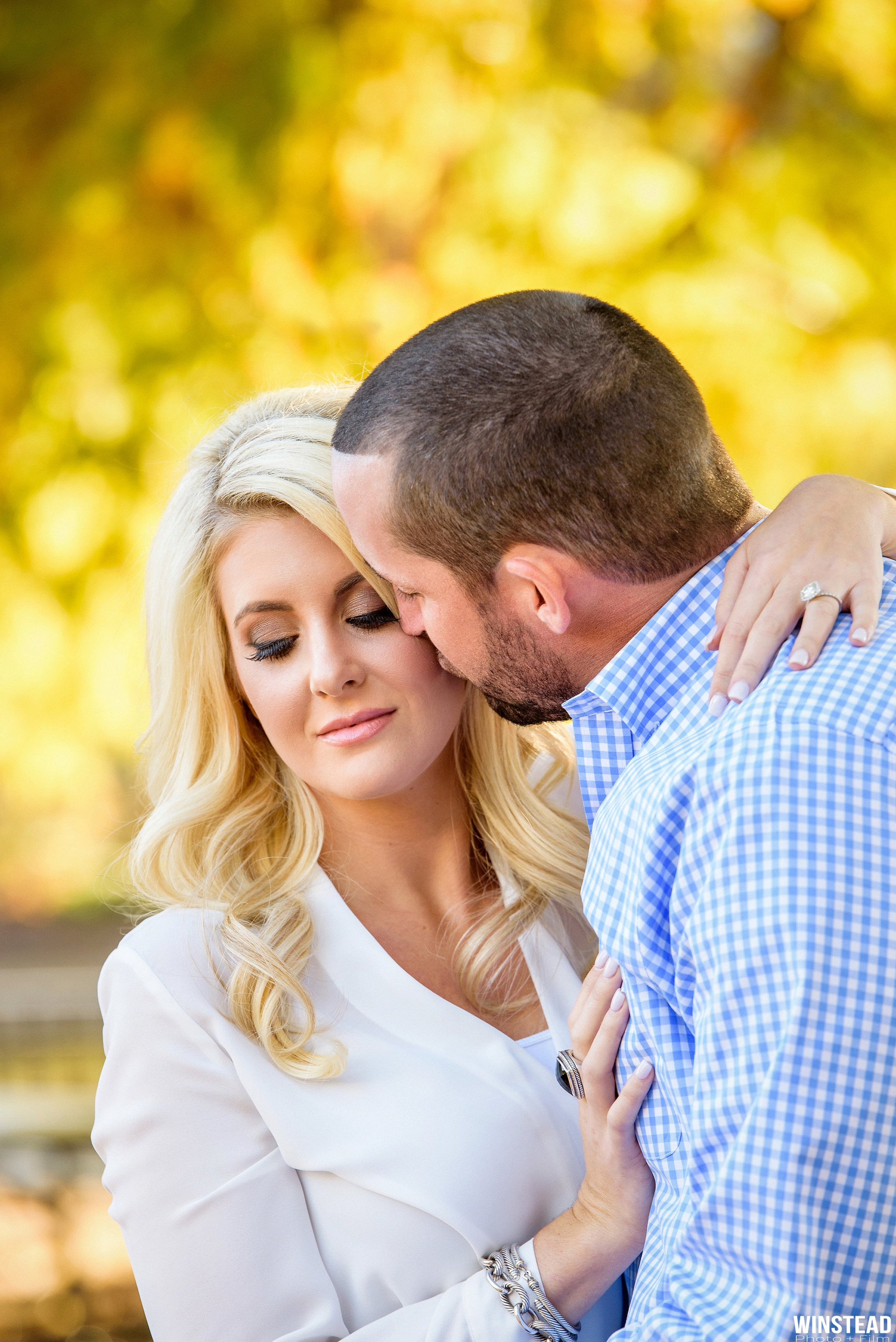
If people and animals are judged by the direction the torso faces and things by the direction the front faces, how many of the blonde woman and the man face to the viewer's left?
1

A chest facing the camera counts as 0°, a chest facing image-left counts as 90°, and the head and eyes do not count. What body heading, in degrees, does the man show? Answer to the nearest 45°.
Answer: approximately 90°

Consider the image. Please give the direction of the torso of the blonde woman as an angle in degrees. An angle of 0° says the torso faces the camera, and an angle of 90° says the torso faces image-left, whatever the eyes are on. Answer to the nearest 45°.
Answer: approximately 315°

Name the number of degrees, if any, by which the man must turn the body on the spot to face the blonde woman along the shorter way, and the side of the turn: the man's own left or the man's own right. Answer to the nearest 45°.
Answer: approximately 45° to the man's own right
